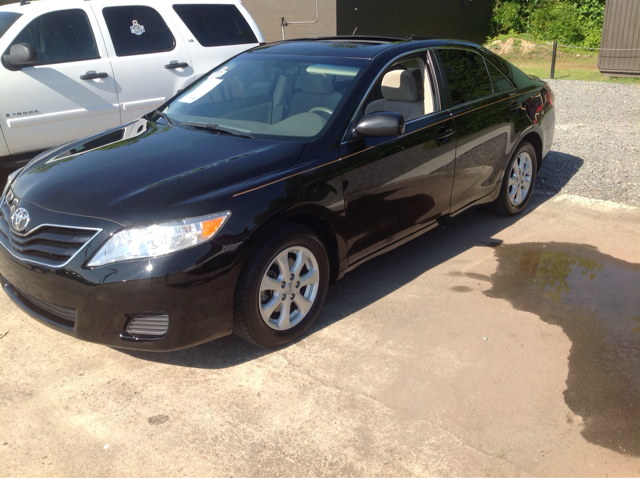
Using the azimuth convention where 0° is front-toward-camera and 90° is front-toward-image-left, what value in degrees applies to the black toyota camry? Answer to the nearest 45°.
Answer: approximately 45°

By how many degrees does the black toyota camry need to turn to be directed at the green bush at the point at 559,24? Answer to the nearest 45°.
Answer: approximately 180°

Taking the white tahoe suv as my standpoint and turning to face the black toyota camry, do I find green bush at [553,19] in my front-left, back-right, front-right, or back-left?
back-left

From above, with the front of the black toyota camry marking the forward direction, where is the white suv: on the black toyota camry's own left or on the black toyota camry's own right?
on the black toyota camry's own right

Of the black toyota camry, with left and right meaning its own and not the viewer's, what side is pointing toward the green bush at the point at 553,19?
back
